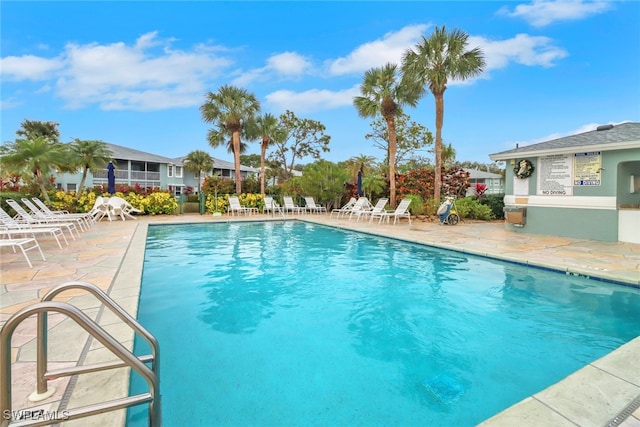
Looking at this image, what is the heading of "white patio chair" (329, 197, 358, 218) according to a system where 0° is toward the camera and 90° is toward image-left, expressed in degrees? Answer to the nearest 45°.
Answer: approximately 45°

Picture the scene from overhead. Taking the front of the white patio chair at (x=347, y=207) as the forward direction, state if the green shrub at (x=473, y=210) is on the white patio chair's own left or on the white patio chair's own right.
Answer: on the white patio chair's own left

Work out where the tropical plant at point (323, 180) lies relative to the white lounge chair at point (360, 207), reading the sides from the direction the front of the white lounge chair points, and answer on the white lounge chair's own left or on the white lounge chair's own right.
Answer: on the white lounge chair's own right

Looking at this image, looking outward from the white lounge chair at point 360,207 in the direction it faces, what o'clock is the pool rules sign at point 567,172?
The pool rules sign is roughly at 9 o'clock from the white lounge chair.

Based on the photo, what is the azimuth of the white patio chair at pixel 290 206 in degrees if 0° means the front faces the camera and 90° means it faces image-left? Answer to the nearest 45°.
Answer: approximately 315°

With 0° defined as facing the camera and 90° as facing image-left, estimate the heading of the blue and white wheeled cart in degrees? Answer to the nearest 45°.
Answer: approximately 45°

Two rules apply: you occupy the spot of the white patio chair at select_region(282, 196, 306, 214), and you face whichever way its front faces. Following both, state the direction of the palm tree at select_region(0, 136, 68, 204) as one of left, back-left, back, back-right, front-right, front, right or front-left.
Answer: right

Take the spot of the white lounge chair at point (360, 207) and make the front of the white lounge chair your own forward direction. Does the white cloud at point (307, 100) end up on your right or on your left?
on your right

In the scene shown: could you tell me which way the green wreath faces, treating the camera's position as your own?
facing the viewer

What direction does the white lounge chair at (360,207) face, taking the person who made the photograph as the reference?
facing the viewer and to the left of the viewer
